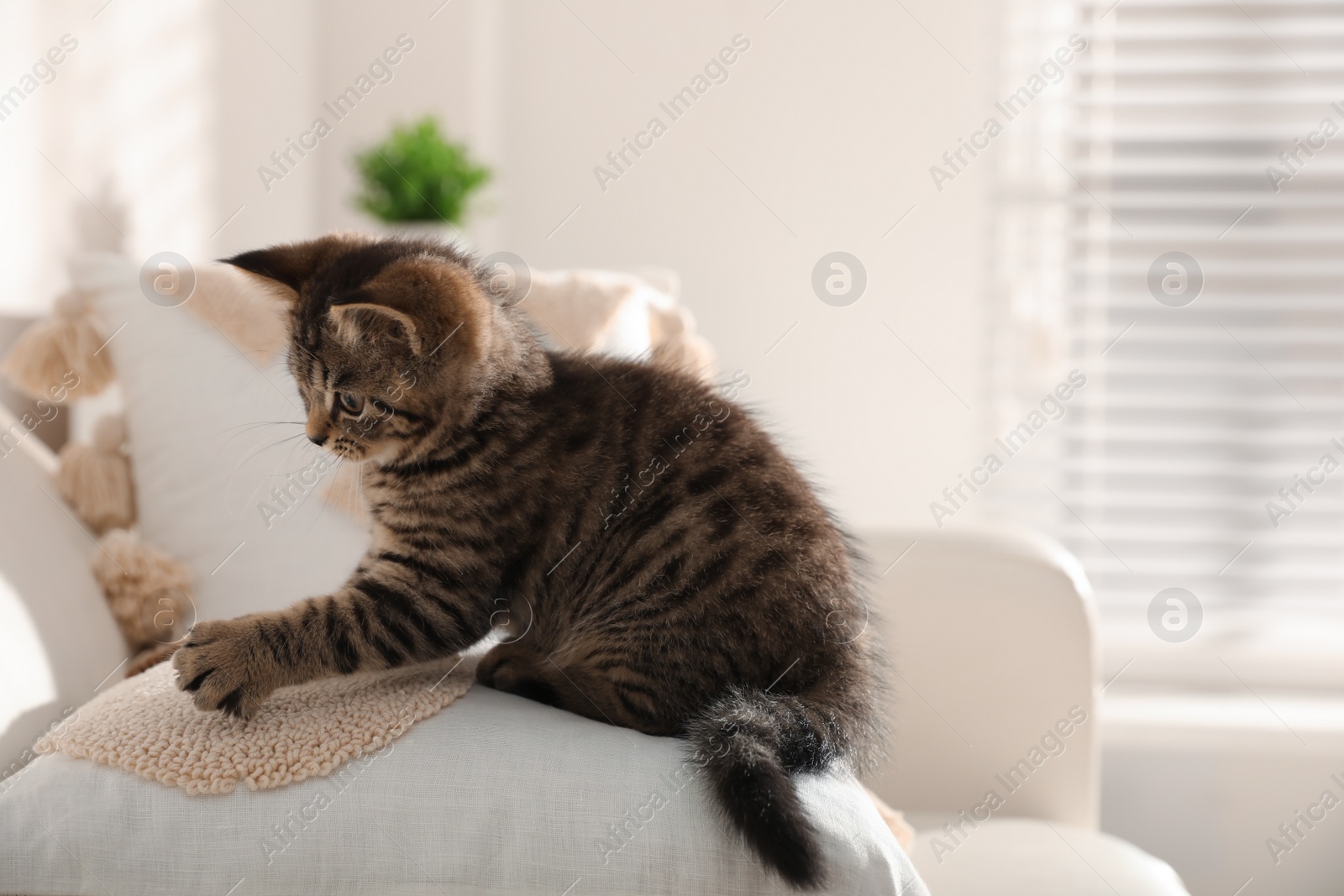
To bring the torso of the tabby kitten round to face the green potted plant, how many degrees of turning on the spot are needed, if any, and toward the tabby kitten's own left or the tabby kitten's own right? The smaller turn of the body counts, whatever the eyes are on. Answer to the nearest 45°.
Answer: approximately 90° to the tabby kitten's own right

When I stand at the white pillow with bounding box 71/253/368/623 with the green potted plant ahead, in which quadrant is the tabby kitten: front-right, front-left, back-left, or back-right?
back-right

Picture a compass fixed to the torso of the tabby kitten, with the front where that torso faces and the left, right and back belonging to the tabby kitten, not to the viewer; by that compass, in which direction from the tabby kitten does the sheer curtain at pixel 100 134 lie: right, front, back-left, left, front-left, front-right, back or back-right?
front-right

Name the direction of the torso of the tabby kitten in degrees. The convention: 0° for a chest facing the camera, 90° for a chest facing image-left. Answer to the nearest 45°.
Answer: approximately 90°
